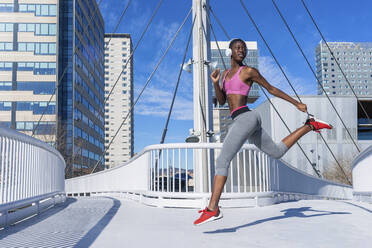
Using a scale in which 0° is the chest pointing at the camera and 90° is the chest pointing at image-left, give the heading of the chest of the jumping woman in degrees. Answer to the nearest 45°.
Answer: approximately 45°

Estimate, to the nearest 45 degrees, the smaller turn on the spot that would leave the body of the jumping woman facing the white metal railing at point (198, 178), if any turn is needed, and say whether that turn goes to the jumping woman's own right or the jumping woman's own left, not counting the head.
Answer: approximately 135° to the jumping woman's own right

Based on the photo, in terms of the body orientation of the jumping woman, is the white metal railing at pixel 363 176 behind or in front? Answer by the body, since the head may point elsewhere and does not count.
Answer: behind

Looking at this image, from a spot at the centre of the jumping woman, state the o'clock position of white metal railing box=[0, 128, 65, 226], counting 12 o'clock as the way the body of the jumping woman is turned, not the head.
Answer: The white metal railing is roughly at 2 o'clock from the jumping woman.
